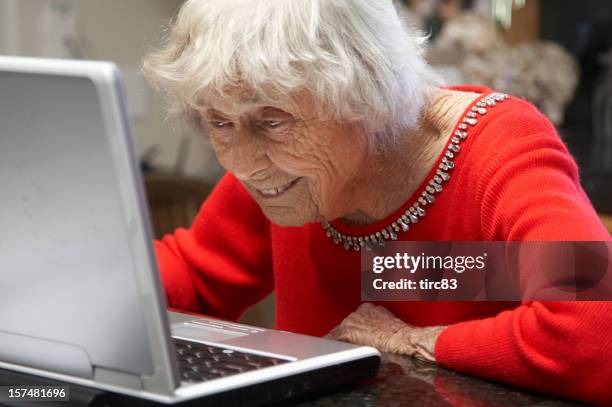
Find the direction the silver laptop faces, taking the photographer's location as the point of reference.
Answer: facing away from the viewer and to the right of the viewer

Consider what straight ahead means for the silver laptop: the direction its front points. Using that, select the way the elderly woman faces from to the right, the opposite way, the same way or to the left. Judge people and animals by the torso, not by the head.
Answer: the opposite way

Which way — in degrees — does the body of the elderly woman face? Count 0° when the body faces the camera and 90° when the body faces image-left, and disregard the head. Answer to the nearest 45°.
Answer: approximately 45°

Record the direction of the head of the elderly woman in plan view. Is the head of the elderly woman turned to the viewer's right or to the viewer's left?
to the viewer's left
